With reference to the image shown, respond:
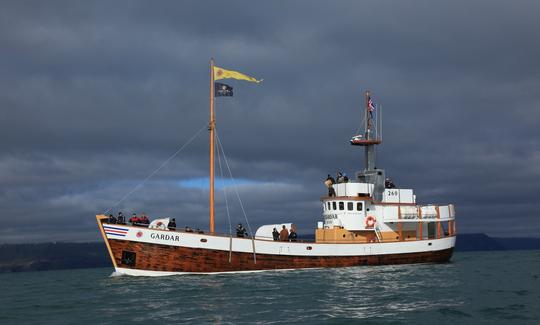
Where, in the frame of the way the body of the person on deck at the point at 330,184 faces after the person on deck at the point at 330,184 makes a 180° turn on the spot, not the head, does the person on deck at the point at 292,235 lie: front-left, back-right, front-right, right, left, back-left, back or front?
back-right

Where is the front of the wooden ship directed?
to the viewer's left

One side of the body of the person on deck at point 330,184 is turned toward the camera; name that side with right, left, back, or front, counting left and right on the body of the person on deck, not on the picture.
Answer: left

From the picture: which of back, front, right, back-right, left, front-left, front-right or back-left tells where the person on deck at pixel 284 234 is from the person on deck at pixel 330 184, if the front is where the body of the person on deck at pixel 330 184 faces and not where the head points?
front-left
